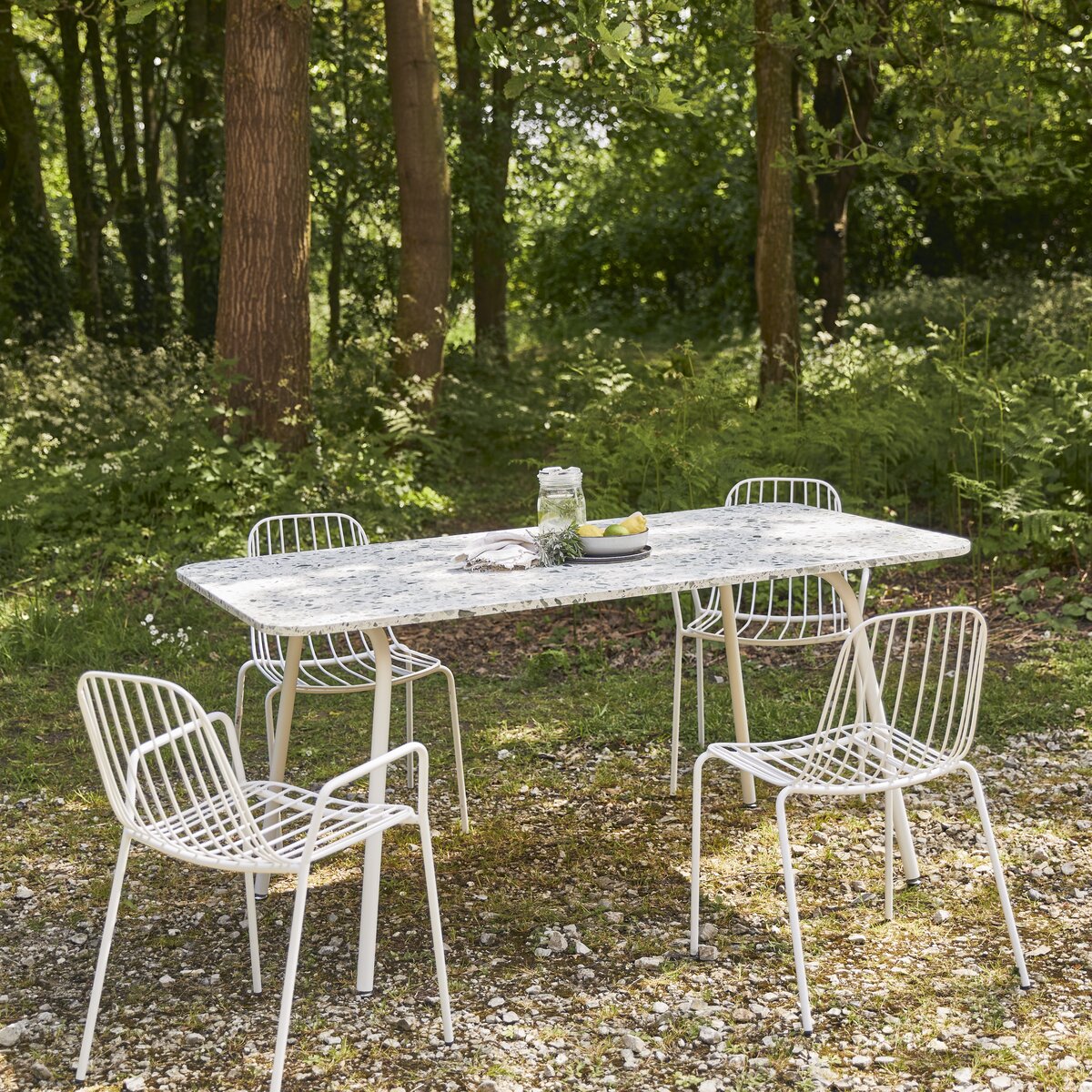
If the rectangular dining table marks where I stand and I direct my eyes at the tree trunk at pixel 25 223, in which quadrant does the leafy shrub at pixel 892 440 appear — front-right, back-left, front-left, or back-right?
front-right

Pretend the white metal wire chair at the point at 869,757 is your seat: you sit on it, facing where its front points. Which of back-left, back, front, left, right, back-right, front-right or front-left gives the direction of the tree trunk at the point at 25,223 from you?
right

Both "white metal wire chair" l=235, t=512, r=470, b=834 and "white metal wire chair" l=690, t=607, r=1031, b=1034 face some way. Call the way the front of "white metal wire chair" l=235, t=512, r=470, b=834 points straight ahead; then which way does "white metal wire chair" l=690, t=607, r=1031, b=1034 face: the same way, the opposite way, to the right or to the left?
to the right

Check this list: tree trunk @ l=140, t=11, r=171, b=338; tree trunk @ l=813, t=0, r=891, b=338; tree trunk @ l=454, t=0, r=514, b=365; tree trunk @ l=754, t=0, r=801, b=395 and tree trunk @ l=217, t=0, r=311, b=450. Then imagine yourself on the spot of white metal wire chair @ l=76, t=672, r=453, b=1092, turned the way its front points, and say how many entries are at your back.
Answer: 0

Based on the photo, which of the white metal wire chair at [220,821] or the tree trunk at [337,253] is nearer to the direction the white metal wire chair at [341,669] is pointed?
the white metal wire chair

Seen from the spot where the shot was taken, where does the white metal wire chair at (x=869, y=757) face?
facing the viewer and to the left of the viewer

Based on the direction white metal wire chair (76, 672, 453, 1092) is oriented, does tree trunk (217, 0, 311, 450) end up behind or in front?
in front

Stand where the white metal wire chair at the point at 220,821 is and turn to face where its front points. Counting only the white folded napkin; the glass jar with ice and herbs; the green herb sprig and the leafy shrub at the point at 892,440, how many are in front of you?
4

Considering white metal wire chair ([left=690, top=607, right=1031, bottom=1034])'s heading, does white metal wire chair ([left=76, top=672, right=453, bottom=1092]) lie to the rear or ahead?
ahead

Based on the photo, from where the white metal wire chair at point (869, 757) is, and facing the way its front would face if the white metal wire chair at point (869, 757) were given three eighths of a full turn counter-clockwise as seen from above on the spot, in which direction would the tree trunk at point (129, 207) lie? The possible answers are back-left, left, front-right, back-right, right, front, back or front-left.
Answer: back-left

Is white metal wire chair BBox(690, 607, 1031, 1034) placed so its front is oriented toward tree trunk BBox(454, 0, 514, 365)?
no

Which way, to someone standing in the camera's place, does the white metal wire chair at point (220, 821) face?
facing away from the viewer and to the right of the viewer

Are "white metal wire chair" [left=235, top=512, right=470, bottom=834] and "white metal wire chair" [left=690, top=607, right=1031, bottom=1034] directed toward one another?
no

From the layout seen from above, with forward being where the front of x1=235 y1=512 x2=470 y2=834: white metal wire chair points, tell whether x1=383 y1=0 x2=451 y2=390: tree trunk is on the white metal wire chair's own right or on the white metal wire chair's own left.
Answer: on the white metal wire chair's own left

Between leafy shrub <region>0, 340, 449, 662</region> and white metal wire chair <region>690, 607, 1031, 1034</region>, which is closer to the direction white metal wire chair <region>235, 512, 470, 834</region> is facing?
the white metal wire chair

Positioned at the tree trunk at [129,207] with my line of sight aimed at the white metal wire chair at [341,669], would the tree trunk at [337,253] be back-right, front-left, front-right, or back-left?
front-left

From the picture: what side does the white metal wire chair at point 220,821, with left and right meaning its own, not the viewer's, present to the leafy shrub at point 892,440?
front

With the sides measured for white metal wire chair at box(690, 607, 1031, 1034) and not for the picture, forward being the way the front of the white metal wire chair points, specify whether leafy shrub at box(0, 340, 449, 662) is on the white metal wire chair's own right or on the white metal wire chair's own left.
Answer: on the white metal wire chair's own right
